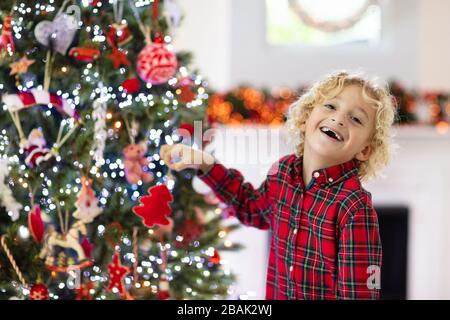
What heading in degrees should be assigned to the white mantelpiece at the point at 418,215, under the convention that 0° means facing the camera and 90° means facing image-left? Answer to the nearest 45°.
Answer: approximately 0°

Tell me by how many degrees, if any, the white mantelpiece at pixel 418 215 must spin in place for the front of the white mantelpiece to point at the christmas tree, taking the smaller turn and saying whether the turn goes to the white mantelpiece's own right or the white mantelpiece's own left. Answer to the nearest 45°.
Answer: approximately 45° to the white mantelpiece's own right

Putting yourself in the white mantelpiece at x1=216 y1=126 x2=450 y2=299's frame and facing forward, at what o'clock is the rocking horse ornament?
The rocking horse ornament is roughly at 1 o'clock from the white mantelpiece.
